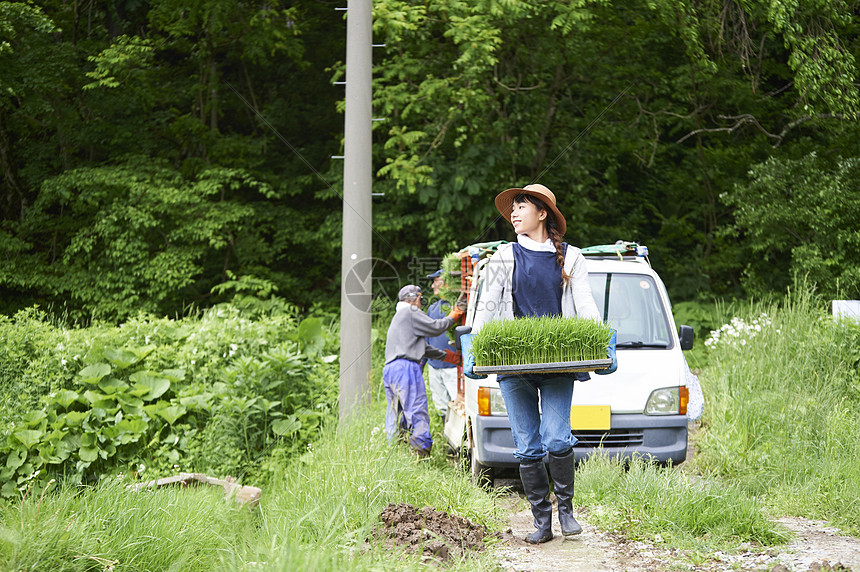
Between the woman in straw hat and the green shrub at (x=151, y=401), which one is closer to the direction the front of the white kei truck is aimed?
the woman in straw hat

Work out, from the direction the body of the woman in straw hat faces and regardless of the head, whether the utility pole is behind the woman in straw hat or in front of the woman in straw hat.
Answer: behind

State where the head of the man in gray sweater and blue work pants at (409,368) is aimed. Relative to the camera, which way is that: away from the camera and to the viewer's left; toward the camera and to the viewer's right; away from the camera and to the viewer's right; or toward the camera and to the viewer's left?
away from the camera and to the viewer's right

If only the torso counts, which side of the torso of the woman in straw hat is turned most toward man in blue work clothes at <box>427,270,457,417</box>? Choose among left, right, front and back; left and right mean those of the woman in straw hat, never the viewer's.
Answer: back

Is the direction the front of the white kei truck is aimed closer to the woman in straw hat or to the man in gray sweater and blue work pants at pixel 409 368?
the woman in straw hat
